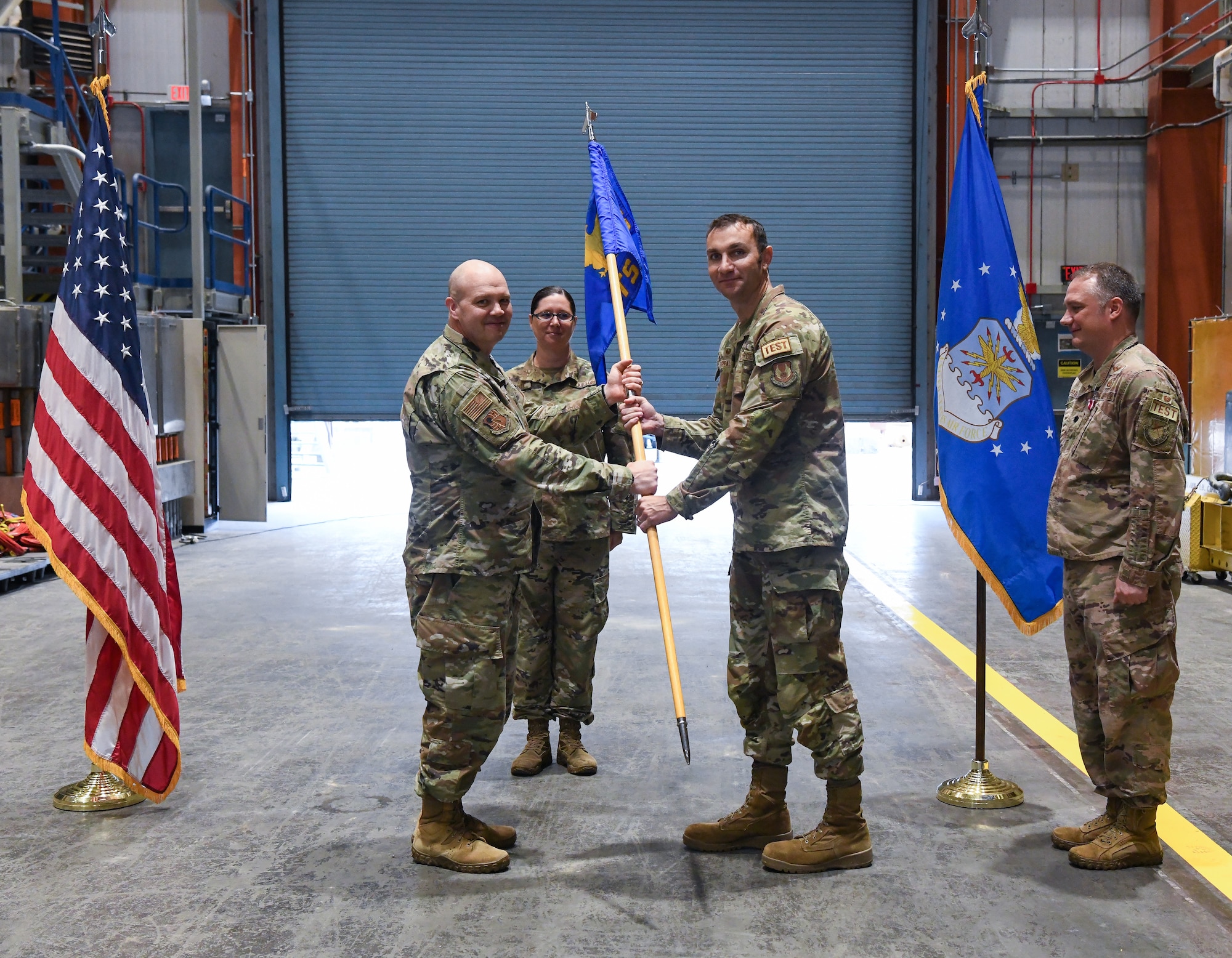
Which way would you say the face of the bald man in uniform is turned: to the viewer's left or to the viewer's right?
to the viewer's right

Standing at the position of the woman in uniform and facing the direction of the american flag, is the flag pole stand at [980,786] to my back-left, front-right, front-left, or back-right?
back-left

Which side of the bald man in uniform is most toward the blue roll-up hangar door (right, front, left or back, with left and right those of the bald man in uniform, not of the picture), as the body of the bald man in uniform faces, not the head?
left

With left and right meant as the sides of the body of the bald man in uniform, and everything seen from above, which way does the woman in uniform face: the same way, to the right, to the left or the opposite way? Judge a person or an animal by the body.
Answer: to the right

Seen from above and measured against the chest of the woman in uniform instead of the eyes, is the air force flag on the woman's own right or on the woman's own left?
on the woman's own left

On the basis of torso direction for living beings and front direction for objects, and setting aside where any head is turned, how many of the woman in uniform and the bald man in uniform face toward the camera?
1

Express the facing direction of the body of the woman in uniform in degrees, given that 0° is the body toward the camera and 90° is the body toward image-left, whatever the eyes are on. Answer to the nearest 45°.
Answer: approximately 0°

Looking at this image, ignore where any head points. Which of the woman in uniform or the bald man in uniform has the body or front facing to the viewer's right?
the bald man in uniform

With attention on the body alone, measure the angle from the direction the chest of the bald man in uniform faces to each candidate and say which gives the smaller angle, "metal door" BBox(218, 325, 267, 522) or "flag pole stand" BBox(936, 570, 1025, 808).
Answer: the flag pole stand

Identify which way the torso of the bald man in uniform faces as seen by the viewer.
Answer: to the viewer's right
